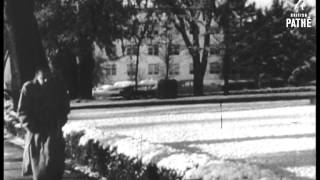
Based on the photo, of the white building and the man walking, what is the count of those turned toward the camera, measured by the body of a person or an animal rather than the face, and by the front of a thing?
2

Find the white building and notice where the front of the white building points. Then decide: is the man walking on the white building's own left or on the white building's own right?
on the white building's own right

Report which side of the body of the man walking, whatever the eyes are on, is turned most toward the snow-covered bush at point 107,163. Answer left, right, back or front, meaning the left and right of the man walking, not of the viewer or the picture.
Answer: left

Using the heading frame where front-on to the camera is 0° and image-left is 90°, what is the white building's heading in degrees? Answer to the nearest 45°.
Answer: approximately 0°

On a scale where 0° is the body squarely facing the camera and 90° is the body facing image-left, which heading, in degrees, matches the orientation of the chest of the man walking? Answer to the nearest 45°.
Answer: approximately 0°
